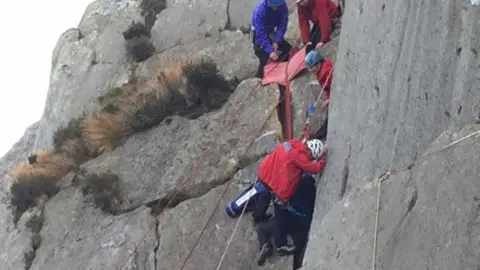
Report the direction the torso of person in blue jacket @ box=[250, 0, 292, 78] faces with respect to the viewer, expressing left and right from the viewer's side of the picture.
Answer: facing the viewer

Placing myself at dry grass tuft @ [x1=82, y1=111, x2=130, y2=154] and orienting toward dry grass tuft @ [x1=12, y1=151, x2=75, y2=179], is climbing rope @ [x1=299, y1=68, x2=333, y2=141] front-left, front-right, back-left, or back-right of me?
back-left

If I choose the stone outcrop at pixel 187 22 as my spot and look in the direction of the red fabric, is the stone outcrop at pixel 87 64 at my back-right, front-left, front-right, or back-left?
back-right

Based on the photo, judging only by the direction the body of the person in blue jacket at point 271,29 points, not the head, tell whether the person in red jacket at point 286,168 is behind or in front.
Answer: in front

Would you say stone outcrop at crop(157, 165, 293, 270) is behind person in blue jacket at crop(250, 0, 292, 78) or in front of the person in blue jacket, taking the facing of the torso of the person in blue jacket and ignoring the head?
in front

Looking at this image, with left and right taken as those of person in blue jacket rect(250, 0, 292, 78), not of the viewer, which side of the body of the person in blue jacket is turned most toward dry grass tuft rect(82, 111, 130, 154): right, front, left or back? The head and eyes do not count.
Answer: right
